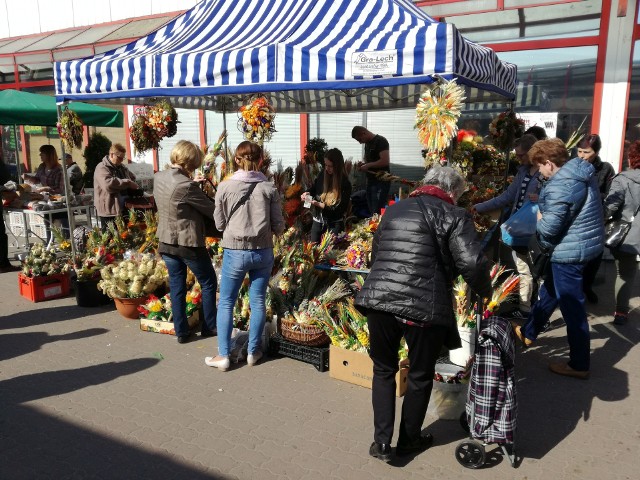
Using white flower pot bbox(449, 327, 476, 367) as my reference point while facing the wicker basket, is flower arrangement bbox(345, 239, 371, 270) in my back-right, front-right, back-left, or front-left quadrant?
front-right

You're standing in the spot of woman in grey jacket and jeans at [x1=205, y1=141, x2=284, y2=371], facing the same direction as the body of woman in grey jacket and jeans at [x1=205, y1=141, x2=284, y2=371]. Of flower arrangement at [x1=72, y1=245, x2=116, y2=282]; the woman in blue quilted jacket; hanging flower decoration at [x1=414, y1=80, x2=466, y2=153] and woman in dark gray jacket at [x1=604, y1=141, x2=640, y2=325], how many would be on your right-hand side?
3

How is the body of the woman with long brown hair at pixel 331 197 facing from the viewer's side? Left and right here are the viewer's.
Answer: facing the viewer and to the left of the viewer

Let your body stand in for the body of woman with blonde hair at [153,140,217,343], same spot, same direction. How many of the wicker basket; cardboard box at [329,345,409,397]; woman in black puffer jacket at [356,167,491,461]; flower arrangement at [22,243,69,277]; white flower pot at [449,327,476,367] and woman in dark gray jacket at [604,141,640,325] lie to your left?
1

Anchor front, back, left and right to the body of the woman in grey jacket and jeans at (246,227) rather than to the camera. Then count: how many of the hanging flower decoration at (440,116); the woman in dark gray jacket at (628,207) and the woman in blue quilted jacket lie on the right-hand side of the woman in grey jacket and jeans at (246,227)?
3

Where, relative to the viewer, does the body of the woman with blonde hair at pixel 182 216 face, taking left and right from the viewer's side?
facing away from the viewer and to the right of the viewer

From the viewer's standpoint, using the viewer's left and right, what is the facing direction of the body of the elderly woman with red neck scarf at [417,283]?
facing away from the viewer and to the right of the viewer

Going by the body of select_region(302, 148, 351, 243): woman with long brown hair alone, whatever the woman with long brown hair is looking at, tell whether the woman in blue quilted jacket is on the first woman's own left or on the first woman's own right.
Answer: on the first woman's own left

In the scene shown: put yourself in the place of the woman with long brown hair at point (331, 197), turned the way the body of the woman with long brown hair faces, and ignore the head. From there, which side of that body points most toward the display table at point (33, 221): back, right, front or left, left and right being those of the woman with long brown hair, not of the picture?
right

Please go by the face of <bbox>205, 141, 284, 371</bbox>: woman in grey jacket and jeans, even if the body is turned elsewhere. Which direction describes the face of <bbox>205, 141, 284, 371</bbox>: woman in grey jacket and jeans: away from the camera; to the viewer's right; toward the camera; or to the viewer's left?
away from the camera

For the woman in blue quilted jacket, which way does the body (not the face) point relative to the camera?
to the viewer's left

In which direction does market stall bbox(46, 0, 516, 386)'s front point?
toward the camera

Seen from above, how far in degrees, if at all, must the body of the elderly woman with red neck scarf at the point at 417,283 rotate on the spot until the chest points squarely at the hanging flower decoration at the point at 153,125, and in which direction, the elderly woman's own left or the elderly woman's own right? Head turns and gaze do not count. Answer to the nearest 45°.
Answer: approximately 90° to the elderly woman's own left

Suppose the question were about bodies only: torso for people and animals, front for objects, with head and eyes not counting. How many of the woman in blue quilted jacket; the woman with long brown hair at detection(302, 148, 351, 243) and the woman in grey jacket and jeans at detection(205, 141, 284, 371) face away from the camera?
1

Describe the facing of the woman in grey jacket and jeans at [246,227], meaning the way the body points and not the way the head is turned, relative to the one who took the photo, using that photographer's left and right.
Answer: facing away from the viewer

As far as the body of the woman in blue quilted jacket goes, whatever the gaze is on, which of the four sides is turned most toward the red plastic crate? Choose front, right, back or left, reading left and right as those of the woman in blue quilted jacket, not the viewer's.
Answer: front

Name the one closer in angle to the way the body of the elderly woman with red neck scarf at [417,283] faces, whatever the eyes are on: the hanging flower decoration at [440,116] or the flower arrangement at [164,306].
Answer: the hanging flower decoration
